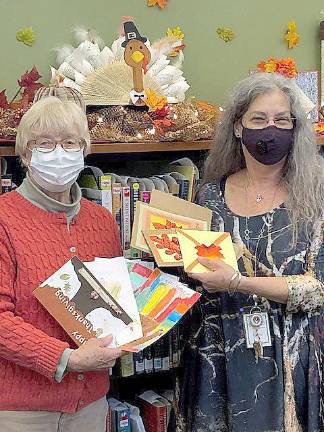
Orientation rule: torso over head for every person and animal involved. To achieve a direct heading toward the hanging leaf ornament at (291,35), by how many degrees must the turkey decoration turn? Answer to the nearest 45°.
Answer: approximately 135° to its left

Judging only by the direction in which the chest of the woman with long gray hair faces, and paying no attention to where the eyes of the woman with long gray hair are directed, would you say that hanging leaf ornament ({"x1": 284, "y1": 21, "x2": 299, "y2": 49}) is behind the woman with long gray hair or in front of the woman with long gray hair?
behind

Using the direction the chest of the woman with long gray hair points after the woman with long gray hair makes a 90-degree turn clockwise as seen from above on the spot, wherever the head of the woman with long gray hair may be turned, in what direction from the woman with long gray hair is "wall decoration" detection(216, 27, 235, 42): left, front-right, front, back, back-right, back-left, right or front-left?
right

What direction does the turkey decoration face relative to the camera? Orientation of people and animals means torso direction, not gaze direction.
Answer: toward the camera

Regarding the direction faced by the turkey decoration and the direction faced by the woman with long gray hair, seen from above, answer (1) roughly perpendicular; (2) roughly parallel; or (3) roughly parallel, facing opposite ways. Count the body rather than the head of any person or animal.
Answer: roughly parallel

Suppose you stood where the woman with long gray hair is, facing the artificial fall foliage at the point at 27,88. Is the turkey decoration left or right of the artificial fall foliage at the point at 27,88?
right

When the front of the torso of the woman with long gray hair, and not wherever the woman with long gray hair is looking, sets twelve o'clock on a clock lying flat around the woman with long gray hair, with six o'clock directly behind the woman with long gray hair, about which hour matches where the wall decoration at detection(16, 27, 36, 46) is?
The wall decoration is roughly at 4 o'clock from the woman with long gray hair.

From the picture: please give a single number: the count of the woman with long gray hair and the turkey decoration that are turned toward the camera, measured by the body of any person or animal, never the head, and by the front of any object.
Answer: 2

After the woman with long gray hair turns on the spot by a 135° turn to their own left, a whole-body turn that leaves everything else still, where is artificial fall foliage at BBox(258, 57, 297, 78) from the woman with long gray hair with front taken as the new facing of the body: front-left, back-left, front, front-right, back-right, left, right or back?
front-left

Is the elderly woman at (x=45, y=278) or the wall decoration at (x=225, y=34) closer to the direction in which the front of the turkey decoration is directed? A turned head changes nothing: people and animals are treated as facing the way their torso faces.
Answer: the elderly woman

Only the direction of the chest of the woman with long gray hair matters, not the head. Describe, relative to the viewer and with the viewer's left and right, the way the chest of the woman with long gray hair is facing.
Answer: facing the viewer

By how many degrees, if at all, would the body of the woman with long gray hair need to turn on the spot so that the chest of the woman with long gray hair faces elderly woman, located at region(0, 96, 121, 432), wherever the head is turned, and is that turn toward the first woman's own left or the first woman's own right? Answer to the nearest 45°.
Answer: approximately 45° to the first woman's own right

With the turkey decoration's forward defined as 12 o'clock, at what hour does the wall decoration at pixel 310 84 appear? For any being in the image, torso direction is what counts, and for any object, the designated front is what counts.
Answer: The wall decoration is roughly at 8 o'clock from the turkey decoration.

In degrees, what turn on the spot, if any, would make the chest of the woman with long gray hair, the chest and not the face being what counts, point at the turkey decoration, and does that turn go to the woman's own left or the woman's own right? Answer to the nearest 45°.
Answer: approximately 135° to the woman's own right
